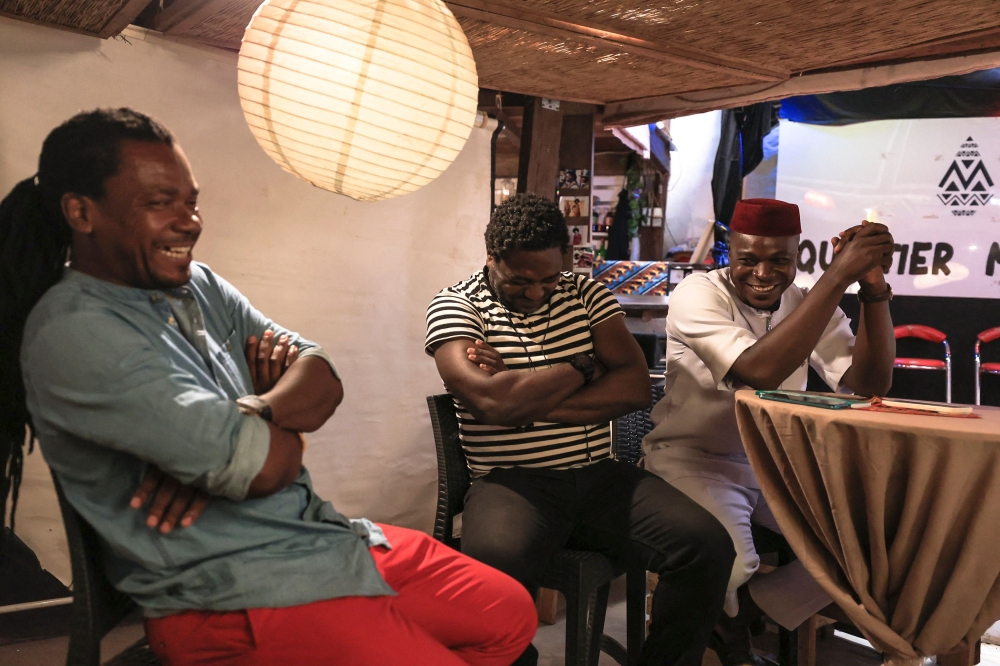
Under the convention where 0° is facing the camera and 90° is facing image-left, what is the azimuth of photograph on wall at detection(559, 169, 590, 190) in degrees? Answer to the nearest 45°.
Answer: approximately 0°

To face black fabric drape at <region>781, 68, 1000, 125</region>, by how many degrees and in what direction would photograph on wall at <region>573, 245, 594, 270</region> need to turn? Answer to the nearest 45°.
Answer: approximately 135° to its left

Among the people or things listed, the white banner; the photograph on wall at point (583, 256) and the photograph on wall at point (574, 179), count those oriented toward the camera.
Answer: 3

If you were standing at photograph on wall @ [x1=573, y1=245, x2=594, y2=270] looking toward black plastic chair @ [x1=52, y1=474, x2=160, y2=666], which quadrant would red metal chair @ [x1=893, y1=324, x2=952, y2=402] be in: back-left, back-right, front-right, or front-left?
back-left

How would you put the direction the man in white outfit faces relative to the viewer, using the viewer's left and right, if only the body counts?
facing the viewer and to the right of the viewer

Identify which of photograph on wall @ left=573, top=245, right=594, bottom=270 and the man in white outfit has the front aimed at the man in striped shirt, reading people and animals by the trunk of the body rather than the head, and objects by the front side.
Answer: the photograph on wall

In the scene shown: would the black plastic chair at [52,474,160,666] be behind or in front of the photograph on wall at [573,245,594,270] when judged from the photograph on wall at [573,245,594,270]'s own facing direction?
in front

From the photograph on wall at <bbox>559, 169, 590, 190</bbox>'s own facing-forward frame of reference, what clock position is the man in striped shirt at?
The man in striped shirt is roughly at 12 o'clock from the photograph on wall.

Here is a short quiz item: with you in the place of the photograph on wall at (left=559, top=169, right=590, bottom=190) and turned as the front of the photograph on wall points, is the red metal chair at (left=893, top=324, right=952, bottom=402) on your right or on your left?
on your left

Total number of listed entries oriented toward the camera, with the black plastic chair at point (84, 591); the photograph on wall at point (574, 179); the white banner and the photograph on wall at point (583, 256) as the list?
3

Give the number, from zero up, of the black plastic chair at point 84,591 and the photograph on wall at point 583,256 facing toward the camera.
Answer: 1
